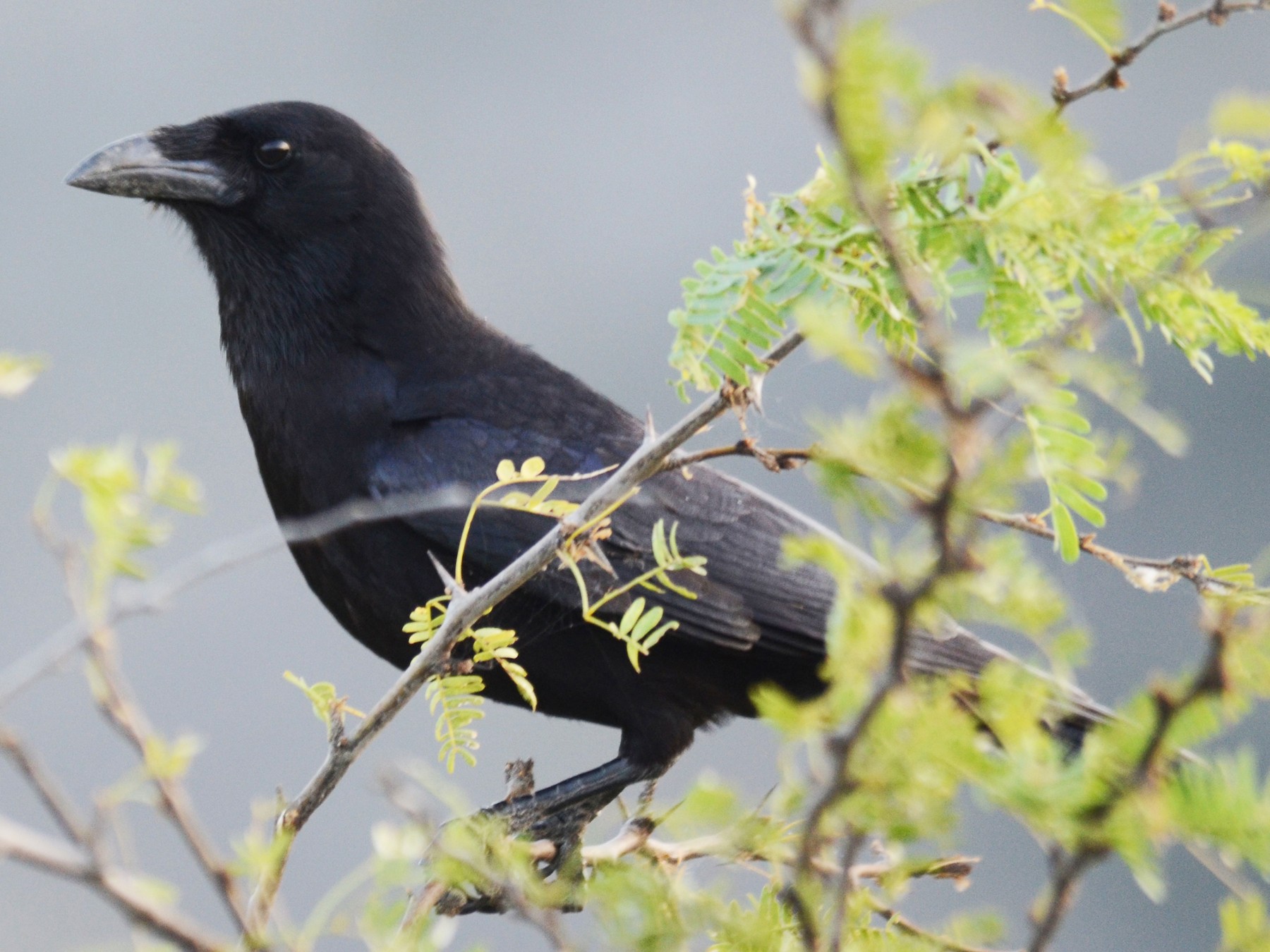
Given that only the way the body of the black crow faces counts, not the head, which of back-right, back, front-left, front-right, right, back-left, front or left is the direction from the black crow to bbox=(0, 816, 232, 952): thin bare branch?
left

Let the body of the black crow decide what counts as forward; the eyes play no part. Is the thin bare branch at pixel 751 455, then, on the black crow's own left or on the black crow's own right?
on the black crow's own left

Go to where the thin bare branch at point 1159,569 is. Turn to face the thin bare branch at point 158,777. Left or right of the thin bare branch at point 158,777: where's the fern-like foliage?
right

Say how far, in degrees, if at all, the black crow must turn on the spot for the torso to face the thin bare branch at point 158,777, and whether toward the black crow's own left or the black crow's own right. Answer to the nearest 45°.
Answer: approximately 90° to the black crow's own left

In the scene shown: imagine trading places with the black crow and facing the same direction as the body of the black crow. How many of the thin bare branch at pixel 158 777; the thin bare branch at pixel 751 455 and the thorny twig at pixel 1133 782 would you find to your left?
3

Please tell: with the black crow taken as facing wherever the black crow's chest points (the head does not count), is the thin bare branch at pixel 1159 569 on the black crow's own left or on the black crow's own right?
on the black crow's own left

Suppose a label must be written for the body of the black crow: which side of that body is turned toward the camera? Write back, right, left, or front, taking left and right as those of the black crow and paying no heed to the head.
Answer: left

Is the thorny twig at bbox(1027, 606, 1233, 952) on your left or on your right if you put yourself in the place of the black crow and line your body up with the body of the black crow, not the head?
on your left
